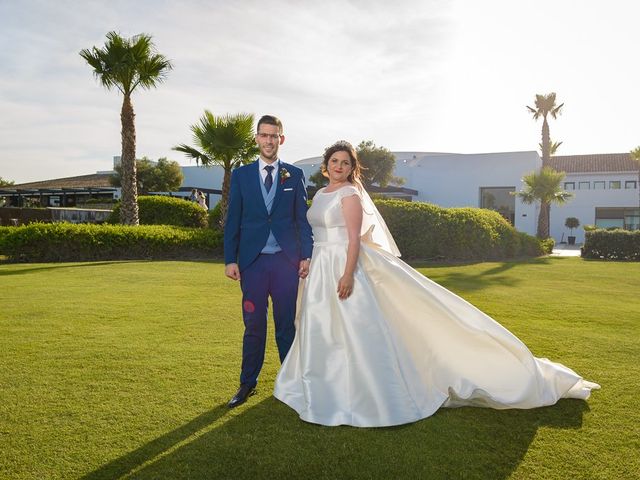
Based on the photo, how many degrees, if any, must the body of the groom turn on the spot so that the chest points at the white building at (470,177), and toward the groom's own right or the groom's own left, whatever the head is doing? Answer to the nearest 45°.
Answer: approximately 135° to the groom's own left

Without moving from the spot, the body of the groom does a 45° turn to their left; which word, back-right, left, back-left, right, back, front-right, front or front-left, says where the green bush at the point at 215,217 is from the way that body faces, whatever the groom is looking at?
back-left

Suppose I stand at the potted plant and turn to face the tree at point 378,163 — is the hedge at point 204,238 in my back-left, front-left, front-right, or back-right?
front-left

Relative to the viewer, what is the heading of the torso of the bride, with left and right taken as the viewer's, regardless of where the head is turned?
facing the viewer and to the left of the viewer

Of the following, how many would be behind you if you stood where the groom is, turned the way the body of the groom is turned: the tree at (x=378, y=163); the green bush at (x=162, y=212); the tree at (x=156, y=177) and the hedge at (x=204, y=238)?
4

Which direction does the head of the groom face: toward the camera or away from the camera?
toward the camera

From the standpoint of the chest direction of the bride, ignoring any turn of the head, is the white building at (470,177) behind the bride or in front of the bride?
behind

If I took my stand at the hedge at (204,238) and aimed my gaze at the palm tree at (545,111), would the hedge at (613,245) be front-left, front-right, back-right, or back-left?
front-right

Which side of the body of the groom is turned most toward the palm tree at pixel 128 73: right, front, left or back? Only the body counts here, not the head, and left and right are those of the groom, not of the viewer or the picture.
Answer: back

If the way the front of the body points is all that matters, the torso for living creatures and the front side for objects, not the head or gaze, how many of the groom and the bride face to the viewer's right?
0

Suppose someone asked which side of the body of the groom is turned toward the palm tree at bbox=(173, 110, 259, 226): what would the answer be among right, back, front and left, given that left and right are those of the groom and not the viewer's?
back

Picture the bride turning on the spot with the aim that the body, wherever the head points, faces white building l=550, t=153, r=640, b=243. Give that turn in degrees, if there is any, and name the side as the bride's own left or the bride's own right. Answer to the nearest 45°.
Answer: approximately 135° to the bride's own right

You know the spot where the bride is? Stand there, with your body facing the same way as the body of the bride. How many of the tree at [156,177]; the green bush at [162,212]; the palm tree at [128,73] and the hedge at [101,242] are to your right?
4

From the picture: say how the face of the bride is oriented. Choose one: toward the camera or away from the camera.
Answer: toward the camera

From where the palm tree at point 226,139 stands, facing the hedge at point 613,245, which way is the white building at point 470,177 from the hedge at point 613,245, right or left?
left

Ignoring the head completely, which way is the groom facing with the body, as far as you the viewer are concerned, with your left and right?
facing the viewer

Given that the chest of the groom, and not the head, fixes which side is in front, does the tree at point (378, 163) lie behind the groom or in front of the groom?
behind
